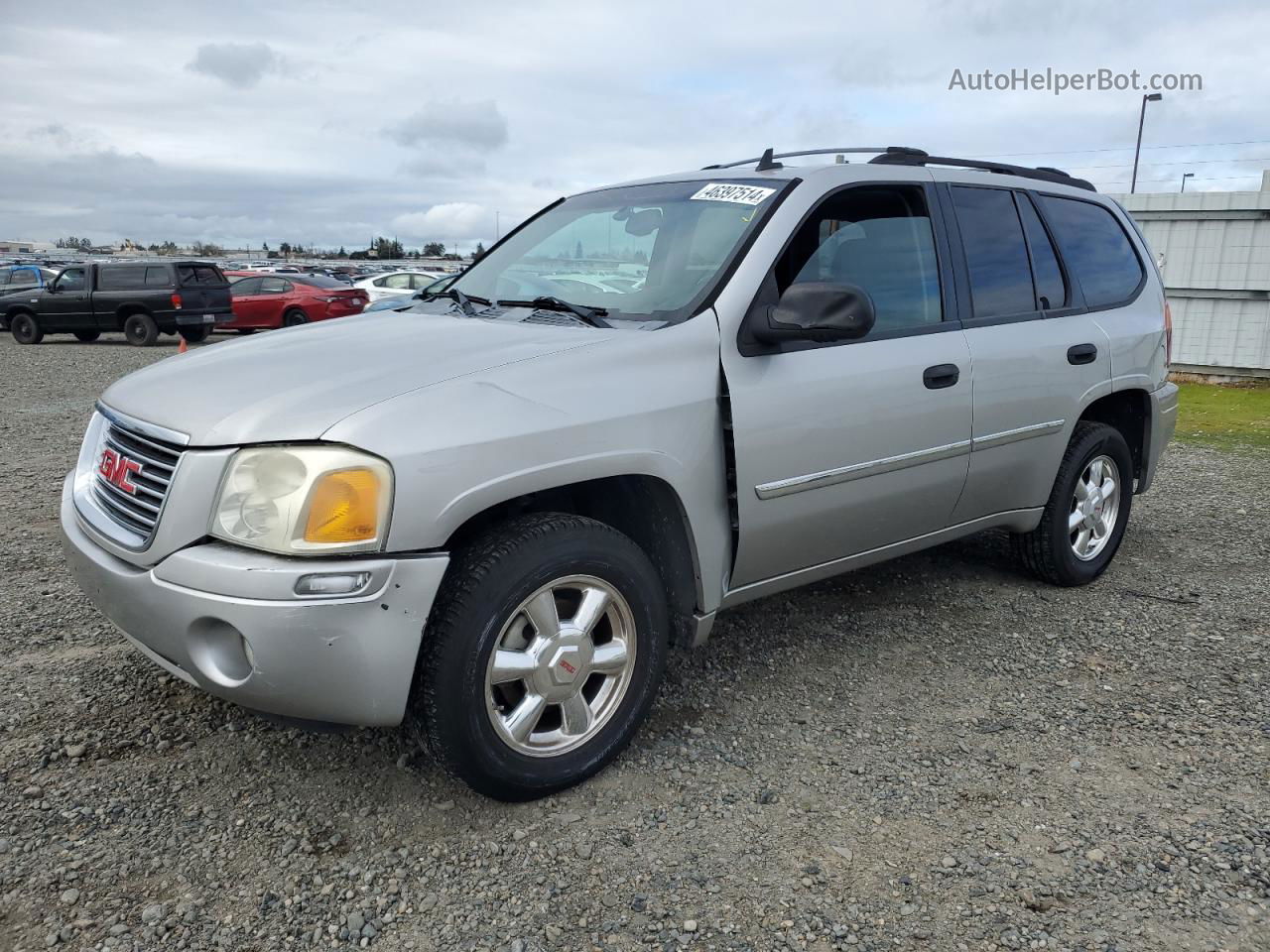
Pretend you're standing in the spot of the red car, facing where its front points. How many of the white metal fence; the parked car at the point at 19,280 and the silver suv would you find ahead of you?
1

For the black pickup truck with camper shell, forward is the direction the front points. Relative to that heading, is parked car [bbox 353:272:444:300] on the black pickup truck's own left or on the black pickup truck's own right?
on the black pickup truck's own right

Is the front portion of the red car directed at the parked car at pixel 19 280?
yes

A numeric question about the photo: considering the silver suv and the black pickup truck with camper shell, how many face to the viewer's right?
0

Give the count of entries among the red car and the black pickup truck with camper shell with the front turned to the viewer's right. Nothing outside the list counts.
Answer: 0

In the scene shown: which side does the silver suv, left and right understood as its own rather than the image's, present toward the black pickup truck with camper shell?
right

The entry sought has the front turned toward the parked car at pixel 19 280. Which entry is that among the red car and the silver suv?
the red car

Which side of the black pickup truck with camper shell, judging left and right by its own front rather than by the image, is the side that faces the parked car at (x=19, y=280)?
front

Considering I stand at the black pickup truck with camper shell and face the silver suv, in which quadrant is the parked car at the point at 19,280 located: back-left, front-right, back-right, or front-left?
back-right

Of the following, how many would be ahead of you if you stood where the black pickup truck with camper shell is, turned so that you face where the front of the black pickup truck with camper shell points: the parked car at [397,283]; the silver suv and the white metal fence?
0

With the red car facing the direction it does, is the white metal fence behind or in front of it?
behind

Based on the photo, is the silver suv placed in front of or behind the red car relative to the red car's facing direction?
behind

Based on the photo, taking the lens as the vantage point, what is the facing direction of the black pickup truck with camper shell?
facing away from the viewer and to the left of the viewer

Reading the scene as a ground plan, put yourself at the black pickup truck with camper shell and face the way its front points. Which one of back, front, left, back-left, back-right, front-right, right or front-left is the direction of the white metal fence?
back

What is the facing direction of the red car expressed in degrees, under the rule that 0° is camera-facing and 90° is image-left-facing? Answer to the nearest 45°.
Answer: approximately 135°
